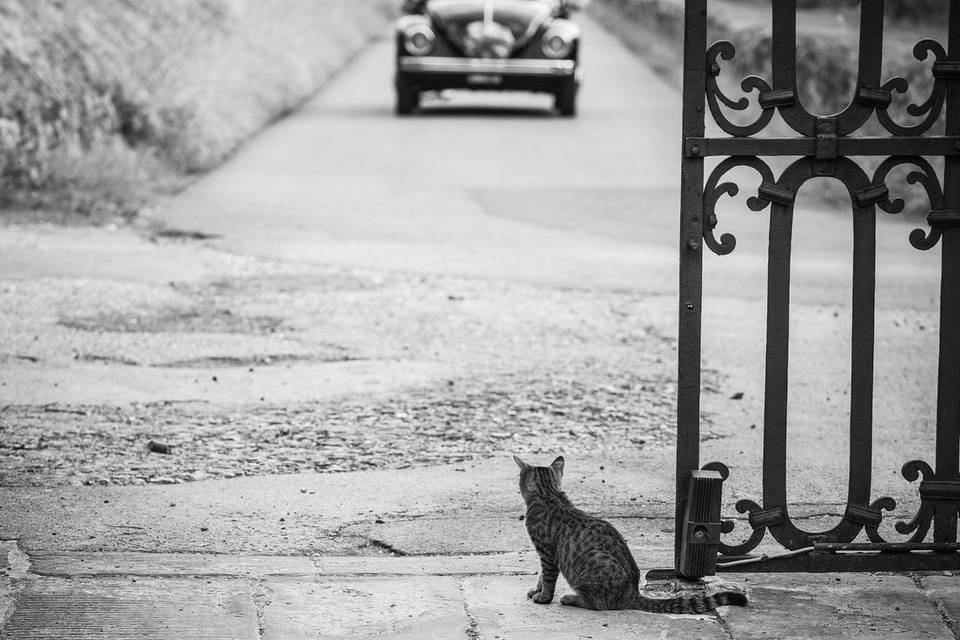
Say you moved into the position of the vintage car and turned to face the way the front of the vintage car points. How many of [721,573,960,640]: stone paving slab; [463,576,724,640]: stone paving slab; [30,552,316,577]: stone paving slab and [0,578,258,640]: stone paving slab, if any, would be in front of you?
4

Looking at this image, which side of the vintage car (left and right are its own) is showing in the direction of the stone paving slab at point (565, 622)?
front

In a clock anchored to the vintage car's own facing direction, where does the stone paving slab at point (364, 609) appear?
The stone paving slab is roughly at 12 o'clock from the vintage car.

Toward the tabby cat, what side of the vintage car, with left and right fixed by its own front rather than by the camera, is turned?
front

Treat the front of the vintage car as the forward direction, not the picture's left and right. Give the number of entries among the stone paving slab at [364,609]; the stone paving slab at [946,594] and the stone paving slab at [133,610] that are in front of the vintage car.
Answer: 3

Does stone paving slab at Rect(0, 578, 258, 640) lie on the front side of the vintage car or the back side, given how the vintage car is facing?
on the front side

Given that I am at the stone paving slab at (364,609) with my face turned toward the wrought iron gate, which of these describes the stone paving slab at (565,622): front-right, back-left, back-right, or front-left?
front-right

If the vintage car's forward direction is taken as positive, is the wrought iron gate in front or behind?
in front

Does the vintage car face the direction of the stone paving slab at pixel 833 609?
yes

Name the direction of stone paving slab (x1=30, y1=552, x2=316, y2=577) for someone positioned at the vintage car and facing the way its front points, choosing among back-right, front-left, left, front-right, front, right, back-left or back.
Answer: front

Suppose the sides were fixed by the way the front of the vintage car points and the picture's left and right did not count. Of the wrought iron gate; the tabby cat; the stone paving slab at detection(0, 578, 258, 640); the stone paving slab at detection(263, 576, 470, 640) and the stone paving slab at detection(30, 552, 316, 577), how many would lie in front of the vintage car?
5

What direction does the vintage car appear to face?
toward the camera
